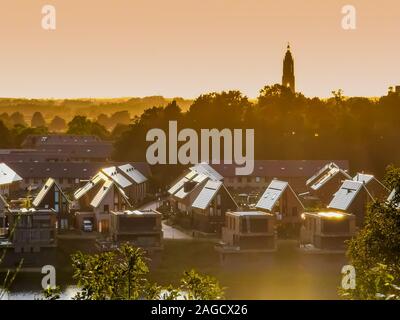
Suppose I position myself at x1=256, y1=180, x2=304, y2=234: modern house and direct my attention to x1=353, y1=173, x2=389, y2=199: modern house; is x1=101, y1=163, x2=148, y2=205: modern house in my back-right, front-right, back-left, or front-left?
back-left

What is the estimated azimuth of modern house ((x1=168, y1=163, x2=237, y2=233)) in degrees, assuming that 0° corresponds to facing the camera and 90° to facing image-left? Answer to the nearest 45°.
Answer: approximately 315°

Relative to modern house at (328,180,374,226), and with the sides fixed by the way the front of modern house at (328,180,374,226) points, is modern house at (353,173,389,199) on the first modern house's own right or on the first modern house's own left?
on the first modern house's own left

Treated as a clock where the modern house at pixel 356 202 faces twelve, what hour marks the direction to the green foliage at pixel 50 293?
The green foliage is roughly at 2 o'clock from the modern house.

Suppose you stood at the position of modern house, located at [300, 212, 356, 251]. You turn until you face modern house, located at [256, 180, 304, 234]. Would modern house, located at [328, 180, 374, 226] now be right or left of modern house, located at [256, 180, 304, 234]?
right

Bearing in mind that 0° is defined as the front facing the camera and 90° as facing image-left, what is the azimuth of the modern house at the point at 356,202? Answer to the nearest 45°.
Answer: approximately 315°

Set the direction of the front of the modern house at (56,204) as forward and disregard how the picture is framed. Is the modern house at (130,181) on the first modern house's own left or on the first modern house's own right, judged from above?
on the first modern house's own left
